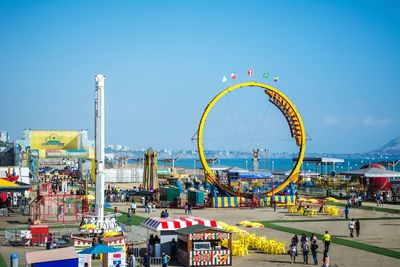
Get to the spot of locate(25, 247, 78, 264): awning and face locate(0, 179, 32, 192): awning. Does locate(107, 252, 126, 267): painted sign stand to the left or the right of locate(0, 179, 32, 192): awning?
right

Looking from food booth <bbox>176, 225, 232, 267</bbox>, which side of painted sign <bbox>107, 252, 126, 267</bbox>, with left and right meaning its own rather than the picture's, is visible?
left

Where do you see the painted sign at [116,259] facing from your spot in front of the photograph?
facing the viewer

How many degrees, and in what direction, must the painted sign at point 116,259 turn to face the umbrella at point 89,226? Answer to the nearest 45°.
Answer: approximately 180°

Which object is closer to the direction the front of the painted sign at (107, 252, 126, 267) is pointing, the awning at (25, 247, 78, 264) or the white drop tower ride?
the awning

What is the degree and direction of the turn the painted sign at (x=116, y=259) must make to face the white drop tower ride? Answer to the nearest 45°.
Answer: approximately 180°

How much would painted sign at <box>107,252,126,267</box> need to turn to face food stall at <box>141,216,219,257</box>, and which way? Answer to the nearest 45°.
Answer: approximately 135° to its left
